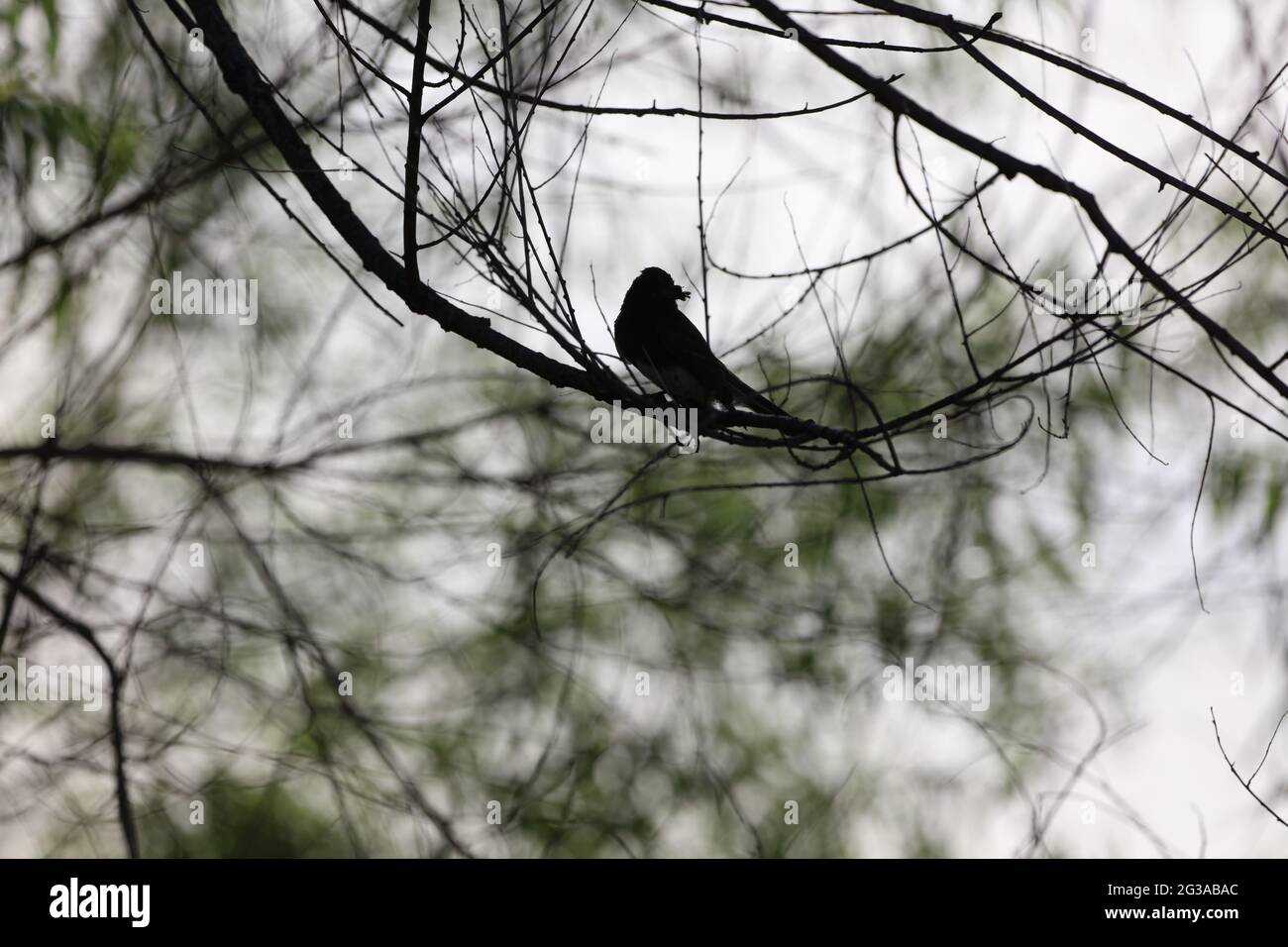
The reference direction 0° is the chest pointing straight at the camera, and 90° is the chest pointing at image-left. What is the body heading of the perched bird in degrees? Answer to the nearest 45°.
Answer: approximately 90°
